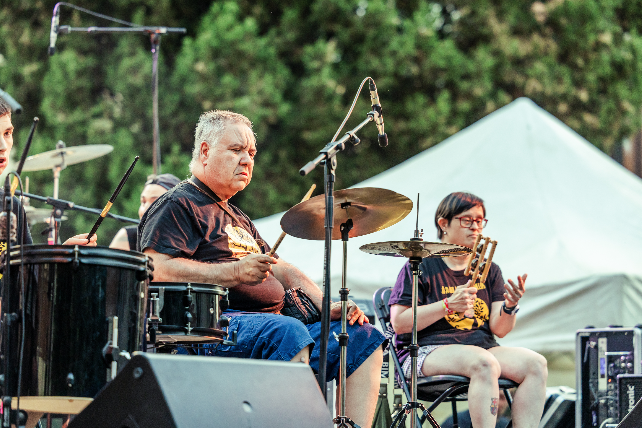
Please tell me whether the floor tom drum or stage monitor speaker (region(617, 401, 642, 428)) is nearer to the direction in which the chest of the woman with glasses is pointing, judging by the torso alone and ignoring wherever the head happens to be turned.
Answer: the stage monitor speaker

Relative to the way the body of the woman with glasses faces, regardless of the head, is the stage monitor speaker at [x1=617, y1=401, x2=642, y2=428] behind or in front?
in front

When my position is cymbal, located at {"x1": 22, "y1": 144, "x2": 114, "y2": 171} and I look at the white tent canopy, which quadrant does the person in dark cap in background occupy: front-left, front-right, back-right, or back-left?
front-right

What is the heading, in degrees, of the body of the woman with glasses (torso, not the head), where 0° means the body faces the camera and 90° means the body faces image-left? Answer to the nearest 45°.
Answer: approximately 315°

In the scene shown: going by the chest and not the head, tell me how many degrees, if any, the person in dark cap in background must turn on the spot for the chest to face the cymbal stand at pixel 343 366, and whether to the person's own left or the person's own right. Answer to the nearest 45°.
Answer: approximately 45° to the person's own left

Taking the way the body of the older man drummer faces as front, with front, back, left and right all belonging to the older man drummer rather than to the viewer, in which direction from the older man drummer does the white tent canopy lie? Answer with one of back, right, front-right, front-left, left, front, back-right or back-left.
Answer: left

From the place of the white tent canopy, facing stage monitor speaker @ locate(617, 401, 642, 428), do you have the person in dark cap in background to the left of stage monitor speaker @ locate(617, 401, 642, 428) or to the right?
right

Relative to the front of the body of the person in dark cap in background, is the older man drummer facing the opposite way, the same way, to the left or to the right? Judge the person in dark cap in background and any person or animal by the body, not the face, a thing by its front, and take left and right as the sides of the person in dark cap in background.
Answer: to the left

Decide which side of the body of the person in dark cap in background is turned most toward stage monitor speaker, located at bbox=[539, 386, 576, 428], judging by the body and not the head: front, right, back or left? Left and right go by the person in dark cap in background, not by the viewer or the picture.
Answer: left

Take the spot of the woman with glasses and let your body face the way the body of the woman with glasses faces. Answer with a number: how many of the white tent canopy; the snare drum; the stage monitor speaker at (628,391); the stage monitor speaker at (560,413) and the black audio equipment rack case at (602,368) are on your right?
1

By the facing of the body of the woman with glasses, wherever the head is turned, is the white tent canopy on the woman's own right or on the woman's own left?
on the woman's own left
